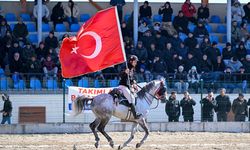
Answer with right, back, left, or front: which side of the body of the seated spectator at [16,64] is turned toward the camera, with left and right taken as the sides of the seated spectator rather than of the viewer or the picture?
front

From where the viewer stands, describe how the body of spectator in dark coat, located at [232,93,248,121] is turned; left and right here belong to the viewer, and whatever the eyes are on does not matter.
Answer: facing the viewer

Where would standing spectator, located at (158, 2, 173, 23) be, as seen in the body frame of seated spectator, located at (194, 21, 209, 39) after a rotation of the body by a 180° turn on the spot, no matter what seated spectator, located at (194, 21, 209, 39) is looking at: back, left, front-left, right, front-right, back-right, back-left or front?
left

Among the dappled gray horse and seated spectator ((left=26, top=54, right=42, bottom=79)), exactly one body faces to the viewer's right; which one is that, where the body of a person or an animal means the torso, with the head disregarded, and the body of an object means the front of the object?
the dappled gray horse

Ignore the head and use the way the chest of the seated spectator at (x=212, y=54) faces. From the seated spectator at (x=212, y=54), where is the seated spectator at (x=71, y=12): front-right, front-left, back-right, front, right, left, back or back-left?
right

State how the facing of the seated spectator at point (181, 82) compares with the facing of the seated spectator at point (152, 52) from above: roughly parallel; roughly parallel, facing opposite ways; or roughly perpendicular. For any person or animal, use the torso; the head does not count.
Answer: roughly parallel

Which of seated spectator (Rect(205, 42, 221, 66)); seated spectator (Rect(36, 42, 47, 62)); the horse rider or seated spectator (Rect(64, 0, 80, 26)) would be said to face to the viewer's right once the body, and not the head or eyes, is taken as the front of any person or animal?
the horse rider

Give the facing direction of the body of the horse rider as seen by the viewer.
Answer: to the viewer's right

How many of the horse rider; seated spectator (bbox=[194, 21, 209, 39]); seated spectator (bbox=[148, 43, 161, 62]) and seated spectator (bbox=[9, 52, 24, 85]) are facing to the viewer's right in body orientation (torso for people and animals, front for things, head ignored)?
1

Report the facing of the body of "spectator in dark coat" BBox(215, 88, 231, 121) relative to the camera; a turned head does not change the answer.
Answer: toward the camera

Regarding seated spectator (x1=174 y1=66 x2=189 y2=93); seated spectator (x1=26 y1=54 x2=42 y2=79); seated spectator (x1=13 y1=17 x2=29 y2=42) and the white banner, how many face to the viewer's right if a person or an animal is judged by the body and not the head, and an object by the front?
0

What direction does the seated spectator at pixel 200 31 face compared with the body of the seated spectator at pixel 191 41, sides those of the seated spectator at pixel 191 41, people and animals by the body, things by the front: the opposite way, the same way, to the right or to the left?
the same way

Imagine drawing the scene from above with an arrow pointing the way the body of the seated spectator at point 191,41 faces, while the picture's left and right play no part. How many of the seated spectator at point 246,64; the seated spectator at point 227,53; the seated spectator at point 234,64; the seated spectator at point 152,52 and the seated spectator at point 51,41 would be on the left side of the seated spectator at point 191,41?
3

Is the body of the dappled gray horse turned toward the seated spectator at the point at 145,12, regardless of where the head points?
no

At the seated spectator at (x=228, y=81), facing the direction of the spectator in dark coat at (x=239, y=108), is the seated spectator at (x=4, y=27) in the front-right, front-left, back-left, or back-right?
back-right

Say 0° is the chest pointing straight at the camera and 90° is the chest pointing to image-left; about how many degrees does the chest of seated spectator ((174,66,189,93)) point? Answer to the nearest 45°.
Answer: approximately 0°

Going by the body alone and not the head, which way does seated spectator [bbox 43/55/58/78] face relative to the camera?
toward the camera
